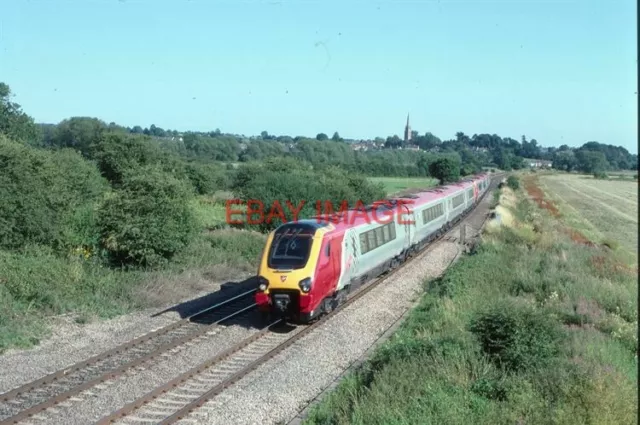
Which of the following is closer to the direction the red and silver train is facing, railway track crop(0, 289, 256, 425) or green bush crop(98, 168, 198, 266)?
the railway track

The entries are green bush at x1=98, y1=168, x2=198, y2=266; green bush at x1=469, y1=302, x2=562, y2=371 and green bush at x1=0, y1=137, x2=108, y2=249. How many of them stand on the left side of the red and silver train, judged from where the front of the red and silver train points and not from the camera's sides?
1

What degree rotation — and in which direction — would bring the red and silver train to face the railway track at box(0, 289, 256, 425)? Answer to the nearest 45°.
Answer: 0° — it already faces it

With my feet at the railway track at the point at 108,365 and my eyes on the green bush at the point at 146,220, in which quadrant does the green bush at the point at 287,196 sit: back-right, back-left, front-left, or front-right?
front-right

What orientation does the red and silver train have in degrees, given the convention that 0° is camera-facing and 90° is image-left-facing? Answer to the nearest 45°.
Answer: approximately 45°

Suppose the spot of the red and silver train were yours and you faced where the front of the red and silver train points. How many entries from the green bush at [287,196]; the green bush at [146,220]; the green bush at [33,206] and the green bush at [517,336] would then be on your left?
1

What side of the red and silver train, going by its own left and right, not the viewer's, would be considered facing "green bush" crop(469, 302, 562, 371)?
left

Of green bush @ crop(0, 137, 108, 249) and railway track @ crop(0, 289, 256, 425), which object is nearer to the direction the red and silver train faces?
the railway track
